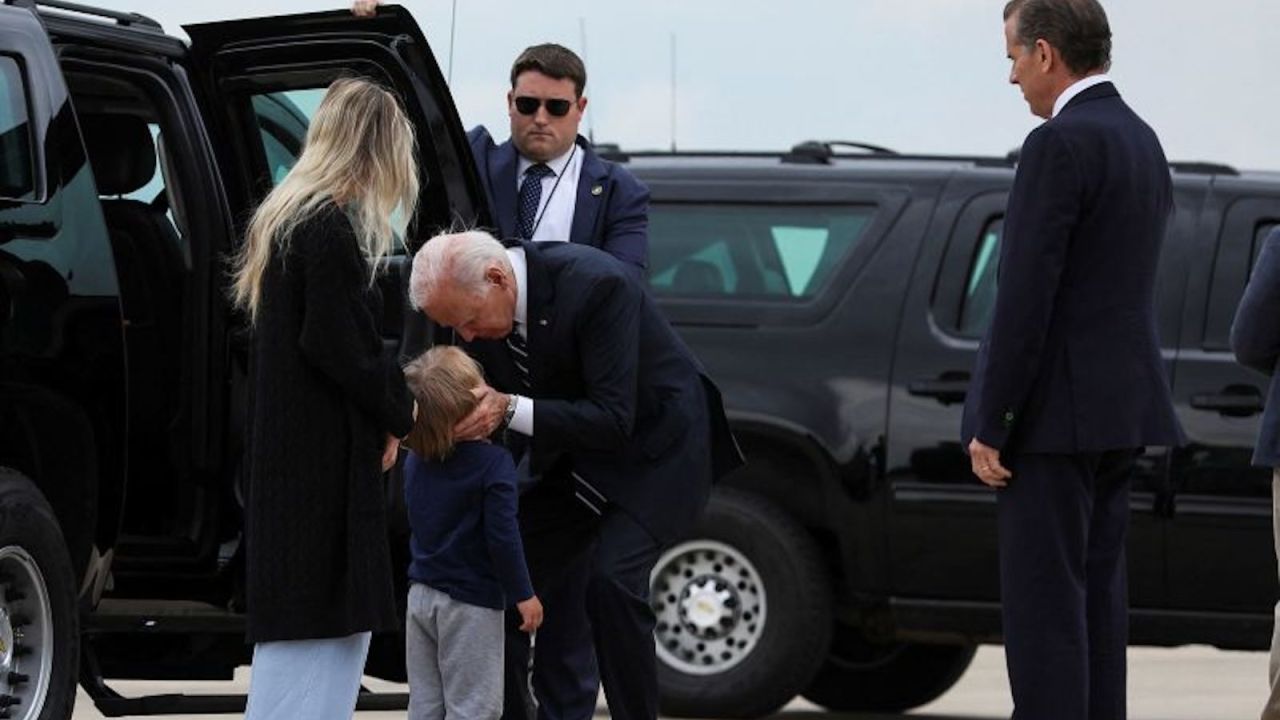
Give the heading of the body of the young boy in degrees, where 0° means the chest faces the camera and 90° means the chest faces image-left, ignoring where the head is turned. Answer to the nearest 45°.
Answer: approximately 225°

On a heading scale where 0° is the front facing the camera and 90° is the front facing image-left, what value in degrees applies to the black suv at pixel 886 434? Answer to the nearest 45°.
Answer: approximately 270°

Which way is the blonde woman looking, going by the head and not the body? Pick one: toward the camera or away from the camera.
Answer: away from the camera

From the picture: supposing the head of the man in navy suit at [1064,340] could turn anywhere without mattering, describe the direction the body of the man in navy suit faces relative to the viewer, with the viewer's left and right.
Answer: facing away from the viewer and to the left of the viewer

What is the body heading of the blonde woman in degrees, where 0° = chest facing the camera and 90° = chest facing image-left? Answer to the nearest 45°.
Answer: approximately 225°

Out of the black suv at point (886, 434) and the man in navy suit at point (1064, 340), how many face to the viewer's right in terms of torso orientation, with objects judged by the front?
1

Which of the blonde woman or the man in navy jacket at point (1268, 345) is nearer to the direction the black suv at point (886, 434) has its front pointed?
the man in navy jacket
